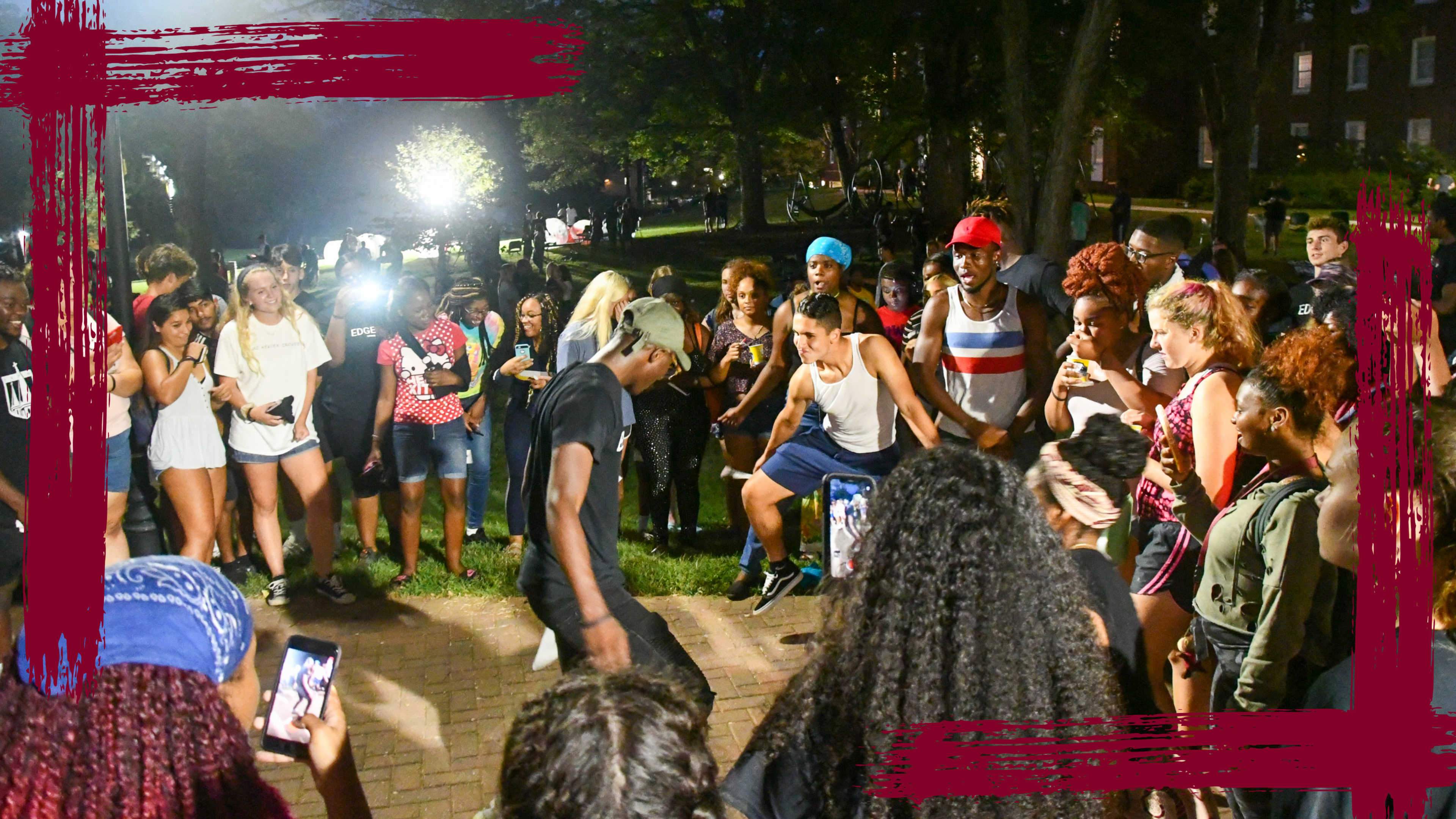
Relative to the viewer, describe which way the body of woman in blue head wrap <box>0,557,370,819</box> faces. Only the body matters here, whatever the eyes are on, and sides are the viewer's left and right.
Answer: facing away from the viewer and to the right of the viewer

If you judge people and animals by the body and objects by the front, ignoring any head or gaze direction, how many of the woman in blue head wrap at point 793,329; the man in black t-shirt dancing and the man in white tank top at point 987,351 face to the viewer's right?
1

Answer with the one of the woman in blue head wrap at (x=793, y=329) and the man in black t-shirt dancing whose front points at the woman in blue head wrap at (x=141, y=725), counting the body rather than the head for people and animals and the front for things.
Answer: the woman in blue head wrap at (x=793, y=329)

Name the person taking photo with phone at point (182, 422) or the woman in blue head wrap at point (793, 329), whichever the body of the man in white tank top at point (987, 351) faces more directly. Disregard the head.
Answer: the person taking photo with phone

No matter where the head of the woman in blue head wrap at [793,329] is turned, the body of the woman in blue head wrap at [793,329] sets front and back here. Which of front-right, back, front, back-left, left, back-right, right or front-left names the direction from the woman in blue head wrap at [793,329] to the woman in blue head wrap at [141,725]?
front

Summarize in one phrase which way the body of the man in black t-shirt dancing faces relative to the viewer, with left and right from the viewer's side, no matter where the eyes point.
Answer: facing to the right of the viewer

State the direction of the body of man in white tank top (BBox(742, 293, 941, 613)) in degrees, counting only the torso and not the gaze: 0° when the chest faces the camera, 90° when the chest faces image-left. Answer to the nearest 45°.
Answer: approximately 45°

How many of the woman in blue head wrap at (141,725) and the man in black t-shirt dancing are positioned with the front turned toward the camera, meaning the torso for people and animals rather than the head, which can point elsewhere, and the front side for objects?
0

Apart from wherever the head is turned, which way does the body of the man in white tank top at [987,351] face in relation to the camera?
toward the camera

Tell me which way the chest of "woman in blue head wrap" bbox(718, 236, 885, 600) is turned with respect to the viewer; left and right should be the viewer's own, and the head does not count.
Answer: facing the viewer

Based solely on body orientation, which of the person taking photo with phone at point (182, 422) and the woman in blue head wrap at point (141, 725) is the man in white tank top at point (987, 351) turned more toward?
the woman in blue head wrap

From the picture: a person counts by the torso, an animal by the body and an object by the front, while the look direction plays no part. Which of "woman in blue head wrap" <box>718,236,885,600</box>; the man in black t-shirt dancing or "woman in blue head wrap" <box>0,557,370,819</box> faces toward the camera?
"woman in blue head wrap" <box>718,236,885,600</box>

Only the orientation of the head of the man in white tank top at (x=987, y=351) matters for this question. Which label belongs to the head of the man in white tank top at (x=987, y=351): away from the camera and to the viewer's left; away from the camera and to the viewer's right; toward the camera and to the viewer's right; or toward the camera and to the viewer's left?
toward the camera and to the viewer's left

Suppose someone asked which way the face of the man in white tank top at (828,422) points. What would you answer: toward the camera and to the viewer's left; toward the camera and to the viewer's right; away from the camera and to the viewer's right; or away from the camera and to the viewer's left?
toward the camera and to the viewer's left

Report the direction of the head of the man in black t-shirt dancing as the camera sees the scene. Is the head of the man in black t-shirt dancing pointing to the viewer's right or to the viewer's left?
to the viewer's right

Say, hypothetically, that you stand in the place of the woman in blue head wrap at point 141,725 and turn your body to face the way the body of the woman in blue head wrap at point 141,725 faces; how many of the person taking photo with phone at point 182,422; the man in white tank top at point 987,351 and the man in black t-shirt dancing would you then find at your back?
0

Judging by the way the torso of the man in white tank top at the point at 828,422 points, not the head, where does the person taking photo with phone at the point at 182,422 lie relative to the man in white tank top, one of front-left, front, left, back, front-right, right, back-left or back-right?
front-right
